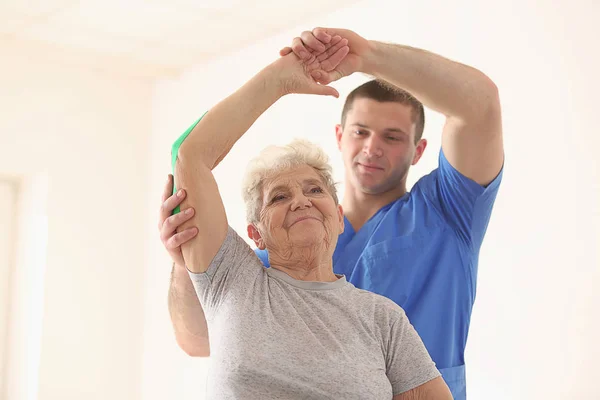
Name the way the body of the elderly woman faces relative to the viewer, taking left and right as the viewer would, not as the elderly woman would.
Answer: facing the viewer

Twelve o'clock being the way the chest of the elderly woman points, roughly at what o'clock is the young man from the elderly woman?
The young man is roughly at 7 o'clock from the elderly woman.
